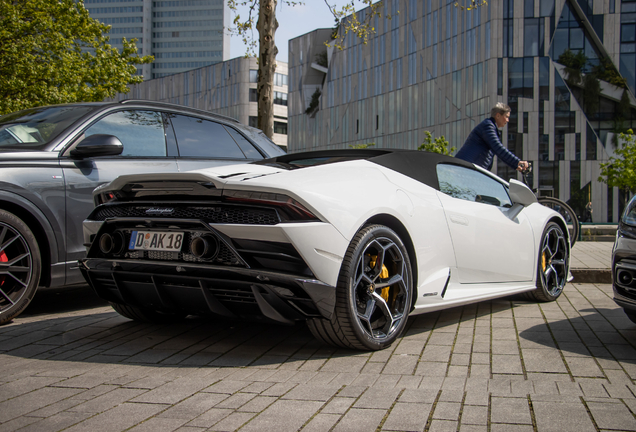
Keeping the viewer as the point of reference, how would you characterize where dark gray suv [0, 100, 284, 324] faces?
facing the viewer and to the left of the viewer

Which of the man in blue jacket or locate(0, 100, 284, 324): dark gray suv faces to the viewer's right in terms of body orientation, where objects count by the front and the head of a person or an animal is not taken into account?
the man in blue jacket

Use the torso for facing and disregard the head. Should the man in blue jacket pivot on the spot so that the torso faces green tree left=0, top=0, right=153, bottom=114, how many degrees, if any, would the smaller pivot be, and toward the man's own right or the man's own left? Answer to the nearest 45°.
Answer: approximately 135° to the man's own left

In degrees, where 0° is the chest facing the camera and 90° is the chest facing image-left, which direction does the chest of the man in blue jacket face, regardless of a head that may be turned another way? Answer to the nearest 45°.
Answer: approximately 270°

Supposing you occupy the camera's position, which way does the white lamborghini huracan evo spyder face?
facing away from the viewer and to the right of the viewer

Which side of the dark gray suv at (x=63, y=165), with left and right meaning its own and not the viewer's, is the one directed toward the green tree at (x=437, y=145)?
back

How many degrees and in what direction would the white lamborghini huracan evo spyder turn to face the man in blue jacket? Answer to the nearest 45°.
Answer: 0° — it already faces them

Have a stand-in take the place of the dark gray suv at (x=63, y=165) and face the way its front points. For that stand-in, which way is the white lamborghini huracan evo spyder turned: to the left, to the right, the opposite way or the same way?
the opposite way

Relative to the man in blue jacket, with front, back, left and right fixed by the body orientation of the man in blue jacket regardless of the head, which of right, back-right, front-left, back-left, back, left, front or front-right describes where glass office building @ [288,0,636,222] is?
left

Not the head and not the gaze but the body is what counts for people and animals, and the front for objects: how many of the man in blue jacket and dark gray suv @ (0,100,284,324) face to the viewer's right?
1

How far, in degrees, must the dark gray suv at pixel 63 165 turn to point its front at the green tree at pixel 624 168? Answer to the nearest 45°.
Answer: approximately 180°

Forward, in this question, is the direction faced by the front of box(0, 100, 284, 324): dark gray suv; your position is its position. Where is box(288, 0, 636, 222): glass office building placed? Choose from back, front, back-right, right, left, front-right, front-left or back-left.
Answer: back

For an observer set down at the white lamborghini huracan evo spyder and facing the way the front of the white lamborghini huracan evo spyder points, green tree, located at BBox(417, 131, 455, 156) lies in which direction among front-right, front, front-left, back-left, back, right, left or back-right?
front-left
